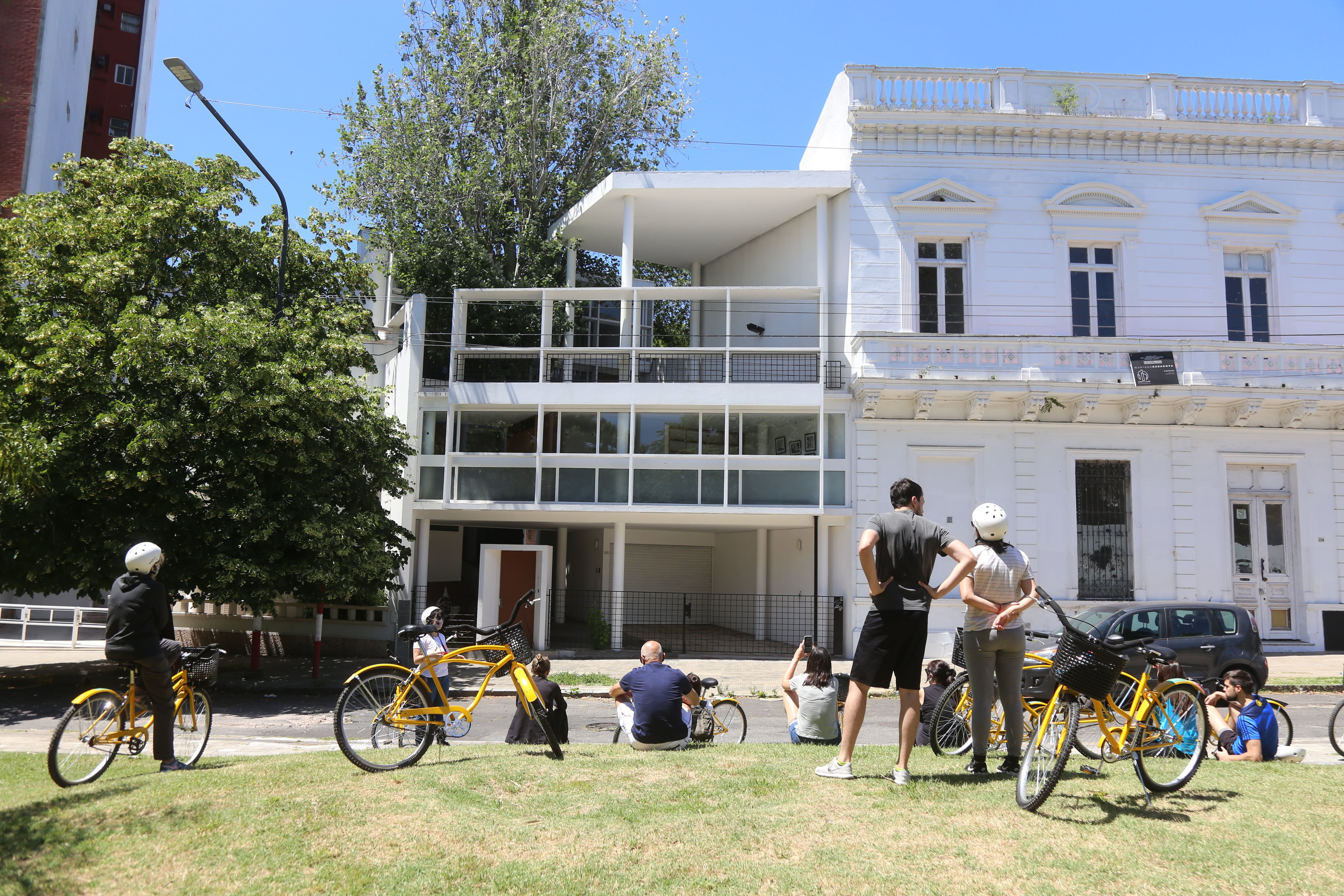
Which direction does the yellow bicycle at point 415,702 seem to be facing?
to the viewer's right

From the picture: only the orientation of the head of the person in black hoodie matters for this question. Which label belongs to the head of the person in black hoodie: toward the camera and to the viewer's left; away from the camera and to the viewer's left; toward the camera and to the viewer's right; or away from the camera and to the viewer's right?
away from the camera and to the viewer's right

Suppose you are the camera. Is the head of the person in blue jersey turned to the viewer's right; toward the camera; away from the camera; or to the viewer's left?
to the viewer's left

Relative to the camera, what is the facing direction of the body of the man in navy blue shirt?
away from the camera

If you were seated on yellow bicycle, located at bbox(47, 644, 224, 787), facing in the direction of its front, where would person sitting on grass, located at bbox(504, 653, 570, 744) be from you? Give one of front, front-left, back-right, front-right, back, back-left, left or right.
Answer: front-right

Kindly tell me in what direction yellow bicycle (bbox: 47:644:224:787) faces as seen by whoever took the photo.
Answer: facing away from the viewer and to the right of the viewer

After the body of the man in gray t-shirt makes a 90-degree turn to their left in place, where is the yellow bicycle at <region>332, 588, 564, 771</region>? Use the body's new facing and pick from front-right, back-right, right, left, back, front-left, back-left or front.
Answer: front

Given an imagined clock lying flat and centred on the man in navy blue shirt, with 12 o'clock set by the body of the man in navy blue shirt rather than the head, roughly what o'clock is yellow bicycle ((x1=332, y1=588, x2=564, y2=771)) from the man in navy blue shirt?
The yellow bicycle is roughly at 8 o'clock from the man in navy blue shirt.

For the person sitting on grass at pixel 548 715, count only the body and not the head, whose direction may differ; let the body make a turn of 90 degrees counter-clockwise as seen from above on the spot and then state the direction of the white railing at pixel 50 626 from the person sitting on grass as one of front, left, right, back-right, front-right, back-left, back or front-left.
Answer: front-right

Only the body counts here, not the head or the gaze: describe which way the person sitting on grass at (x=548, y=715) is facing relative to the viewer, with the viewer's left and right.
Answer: facing away from the viewer

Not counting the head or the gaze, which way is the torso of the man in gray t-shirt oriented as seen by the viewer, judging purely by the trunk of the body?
away from the camera

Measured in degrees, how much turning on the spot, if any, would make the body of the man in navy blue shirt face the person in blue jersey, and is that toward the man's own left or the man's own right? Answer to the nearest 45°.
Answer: approximately 90° to the man's own right

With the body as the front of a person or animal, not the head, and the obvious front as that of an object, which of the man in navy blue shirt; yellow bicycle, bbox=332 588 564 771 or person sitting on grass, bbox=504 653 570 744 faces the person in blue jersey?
the yellow bicycle

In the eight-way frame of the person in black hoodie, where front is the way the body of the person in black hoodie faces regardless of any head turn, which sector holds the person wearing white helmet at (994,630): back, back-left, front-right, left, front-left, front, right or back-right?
right

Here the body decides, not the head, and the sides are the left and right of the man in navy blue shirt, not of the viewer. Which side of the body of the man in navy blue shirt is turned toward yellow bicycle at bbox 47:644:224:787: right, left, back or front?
left
